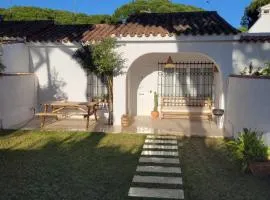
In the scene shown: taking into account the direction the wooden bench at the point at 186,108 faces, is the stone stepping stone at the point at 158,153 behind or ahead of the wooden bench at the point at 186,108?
ahead

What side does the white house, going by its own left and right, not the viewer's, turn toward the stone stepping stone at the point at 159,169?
front

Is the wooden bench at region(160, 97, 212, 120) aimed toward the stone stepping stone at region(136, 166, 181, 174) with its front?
yes

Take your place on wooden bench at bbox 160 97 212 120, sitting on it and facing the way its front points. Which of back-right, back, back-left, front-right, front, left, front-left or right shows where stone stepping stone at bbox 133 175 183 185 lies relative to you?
front

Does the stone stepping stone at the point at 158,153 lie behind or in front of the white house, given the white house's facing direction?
in front

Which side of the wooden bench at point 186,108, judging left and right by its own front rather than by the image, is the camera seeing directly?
front

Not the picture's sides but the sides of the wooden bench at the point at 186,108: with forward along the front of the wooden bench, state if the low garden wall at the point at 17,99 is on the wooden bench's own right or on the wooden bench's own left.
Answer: on the wooden bench's own right

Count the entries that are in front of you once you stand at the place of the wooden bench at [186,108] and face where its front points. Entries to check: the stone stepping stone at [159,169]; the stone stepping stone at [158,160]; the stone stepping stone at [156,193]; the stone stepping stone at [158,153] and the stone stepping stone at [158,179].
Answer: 5

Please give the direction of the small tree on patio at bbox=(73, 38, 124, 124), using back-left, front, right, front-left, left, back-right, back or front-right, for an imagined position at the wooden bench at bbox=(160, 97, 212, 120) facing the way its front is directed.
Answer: front-right

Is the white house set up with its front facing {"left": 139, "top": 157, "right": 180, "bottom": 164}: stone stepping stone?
yes

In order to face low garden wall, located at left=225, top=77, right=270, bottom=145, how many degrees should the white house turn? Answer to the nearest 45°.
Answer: approximately 45° to its left

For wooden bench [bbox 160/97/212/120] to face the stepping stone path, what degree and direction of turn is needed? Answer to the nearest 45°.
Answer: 0° — it already faces it

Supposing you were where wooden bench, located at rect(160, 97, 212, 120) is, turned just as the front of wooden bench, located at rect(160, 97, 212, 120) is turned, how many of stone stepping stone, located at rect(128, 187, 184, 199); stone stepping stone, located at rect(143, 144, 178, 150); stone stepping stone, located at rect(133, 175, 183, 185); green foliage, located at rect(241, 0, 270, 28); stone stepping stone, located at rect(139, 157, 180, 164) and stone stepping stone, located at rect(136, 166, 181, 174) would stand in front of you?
5

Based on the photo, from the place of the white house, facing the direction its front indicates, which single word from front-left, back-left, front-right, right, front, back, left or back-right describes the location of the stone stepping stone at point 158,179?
front

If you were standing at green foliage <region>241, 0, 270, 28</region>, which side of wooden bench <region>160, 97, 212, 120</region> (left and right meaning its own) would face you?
back

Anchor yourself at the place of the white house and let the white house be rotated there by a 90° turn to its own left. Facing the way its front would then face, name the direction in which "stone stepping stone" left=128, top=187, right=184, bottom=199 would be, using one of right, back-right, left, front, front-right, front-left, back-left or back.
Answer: right
